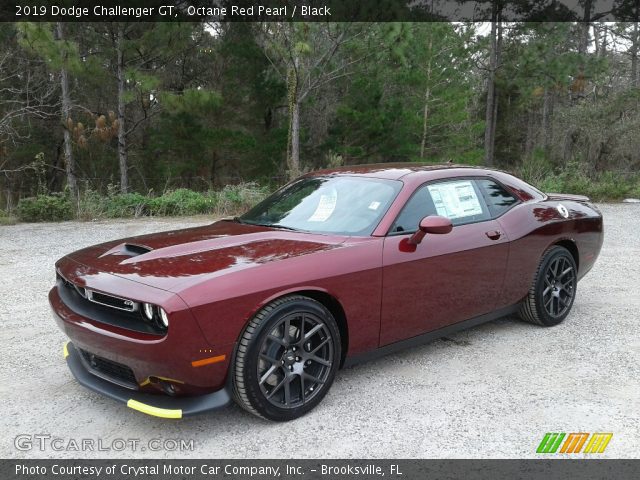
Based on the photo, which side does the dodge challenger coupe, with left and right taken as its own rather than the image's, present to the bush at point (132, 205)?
right

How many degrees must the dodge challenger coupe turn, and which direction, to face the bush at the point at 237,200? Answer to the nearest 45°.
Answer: approximately 135° to its right

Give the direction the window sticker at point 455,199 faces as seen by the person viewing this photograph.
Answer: facing the viewer

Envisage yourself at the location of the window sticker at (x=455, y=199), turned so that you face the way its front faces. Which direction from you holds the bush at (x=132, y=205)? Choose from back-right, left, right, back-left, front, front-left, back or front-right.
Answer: back-right

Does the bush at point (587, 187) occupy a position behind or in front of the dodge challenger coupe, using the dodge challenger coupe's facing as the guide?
behind

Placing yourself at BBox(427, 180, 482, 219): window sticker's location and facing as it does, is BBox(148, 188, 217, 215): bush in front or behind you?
behind

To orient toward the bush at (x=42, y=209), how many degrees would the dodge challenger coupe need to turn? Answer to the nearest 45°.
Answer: approximately 90° to its right

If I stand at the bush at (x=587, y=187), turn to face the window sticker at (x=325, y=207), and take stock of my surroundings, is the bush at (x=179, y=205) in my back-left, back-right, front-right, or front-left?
front-right

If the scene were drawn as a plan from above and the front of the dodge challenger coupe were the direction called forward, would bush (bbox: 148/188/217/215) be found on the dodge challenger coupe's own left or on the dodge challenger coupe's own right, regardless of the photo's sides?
on the dodge challenger coupe's own right

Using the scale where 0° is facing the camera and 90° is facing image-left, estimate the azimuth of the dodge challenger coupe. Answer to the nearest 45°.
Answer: approximately 45°

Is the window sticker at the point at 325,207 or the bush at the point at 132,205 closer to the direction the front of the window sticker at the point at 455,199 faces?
the window sticker
